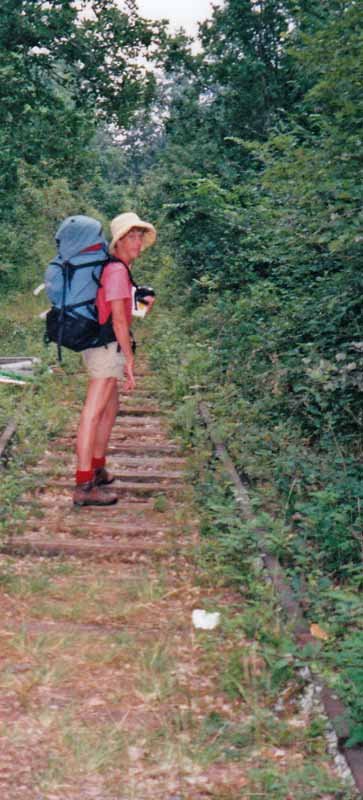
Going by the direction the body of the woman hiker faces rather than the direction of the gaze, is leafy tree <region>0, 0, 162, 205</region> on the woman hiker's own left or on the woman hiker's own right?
on the woman hiker's own left

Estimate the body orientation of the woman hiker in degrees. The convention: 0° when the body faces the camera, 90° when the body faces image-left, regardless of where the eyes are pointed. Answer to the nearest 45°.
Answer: approximately 270°
